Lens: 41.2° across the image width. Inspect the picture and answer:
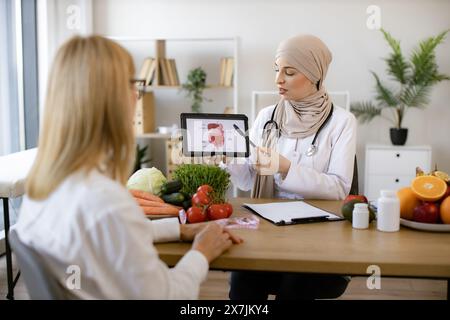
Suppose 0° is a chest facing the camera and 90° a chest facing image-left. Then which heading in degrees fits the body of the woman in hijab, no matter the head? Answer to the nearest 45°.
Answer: approximately 45°

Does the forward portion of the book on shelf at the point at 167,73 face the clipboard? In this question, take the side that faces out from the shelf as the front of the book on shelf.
yes

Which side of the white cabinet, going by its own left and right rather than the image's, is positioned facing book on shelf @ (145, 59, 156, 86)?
right

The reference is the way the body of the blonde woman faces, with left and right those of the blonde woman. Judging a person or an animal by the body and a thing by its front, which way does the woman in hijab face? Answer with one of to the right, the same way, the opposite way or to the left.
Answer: the opposite way

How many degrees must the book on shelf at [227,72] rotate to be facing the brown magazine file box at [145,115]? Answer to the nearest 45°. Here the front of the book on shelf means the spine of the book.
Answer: approximately 90° to its right

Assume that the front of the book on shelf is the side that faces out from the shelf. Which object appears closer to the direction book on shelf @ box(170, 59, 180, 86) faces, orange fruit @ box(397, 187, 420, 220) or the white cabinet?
the orange fruit

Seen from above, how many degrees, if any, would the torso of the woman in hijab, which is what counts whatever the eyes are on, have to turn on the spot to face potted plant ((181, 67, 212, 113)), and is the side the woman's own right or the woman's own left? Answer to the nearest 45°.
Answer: approximately 135° to the woman's own right

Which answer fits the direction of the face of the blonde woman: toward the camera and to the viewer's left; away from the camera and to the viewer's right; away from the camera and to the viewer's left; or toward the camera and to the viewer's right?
away from the camera and to the viewer's right

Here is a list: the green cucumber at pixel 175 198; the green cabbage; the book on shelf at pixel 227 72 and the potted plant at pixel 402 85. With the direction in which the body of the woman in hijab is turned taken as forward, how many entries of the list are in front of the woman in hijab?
2

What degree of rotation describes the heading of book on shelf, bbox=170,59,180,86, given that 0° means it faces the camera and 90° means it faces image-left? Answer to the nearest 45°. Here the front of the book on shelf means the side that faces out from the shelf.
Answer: approximately 0°

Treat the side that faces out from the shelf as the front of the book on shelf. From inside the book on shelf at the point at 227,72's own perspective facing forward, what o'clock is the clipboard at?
The clipboard is roughly at 12 o'clock from the book on shelf.
